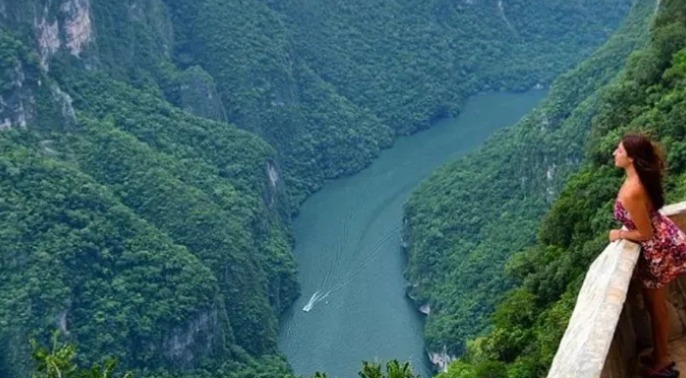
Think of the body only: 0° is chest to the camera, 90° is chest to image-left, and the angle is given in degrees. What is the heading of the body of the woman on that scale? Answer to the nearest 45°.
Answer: approximately 90°

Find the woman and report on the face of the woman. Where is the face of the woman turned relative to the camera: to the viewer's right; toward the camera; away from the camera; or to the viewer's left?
to the viewer's left
